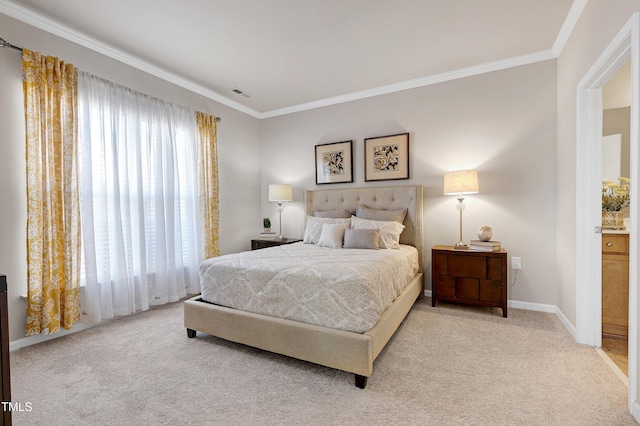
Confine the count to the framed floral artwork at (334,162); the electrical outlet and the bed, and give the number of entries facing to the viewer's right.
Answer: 0

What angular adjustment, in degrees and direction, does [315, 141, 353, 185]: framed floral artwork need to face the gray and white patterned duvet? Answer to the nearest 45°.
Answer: approximately 45° to its left

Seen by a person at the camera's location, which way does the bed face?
facing the viewer and to the left of the viewer

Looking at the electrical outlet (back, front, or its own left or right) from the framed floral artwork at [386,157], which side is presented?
right

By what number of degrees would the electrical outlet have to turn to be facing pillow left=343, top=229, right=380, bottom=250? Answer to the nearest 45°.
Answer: approximately 45° to its right

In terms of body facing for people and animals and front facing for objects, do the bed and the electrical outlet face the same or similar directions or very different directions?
same or similar directions

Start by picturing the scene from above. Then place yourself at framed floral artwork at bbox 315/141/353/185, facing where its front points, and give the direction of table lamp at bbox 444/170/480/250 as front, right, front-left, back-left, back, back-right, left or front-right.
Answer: left

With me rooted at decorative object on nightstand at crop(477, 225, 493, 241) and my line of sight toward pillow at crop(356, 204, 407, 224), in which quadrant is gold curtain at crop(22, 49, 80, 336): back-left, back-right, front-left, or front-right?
front-left

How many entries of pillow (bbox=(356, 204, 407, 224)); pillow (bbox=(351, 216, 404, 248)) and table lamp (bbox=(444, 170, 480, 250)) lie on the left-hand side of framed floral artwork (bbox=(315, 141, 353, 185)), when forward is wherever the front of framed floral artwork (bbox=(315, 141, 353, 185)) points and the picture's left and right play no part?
3

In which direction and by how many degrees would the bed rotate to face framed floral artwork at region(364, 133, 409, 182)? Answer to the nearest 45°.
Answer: approximately 180°

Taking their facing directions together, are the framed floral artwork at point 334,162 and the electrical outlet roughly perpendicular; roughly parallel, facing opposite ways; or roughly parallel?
roughly parallel

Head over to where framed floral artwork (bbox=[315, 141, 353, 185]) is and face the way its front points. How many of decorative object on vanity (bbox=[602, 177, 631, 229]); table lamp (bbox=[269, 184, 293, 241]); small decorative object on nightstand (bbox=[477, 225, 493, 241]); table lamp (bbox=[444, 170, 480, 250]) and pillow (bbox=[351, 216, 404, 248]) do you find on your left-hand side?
4

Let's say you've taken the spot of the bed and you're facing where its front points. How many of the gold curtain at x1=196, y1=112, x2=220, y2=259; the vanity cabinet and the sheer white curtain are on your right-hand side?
2

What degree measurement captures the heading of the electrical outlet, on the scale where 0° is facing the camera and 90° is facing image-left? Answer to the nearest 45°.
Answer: approximately 0°

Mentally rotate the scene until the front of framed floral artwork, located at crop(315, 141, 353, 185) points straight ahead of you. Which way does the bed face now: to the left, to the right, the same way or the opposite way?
the same way
